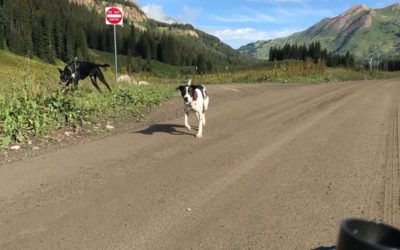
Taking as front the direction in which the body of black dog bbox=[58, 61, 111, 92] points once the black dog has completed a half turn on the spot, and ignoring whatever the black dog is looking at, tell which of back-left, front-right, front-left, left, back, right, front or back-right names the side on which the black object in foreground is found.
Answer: right

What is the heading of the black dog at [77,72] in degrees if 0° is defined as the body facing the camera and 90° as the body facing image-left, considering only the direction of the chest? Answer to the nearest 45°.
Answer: approximately 90°
